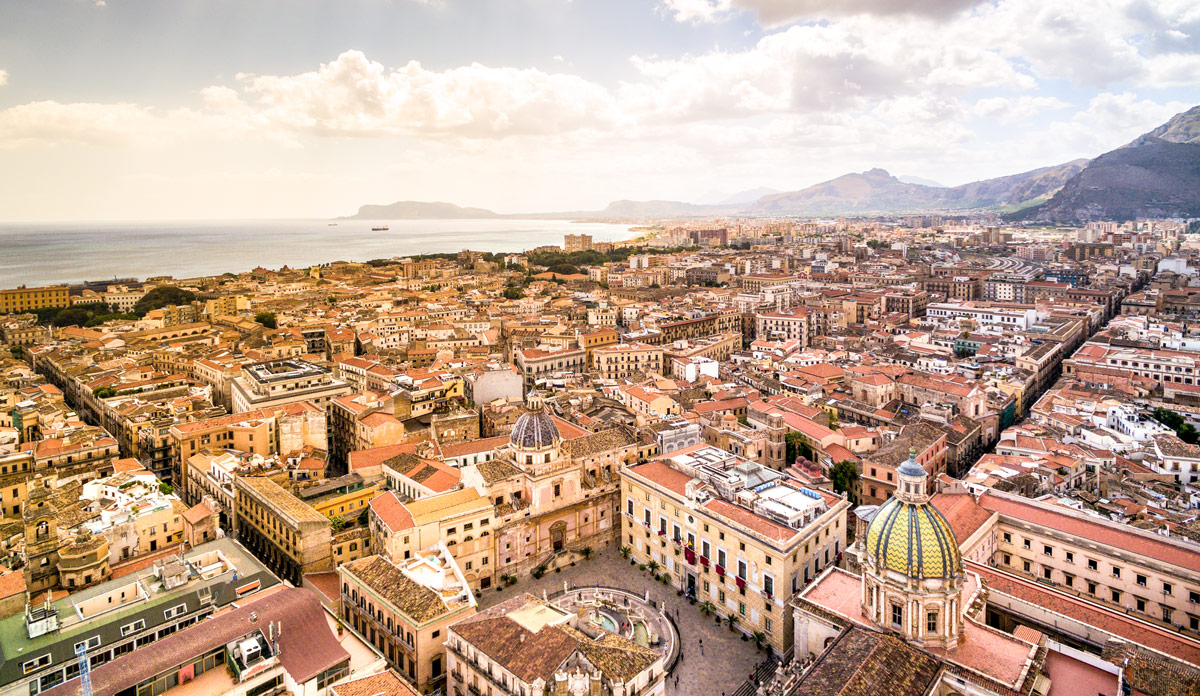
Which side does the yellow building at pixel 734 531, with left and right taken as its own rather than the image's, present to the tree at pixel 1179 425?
back

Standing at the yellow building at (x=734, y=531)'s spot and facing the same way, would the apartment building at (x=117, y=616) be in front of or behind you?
in front

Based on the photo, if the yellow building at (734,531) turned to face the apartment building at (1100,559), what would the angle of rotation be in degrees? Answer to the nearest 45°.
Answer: approximately 135° to its left

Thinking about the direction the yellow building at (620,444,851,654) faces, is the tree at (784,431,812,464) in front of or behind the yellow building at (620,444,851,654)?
behind

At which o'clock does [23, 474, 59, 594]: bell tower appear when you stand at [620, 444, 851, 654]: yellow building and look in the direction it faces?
The bell tower is roughly at 1 o'clock from the yellow building.

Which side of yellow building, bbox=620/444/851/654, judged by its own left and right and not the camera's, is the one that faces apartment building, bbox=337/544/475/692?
front

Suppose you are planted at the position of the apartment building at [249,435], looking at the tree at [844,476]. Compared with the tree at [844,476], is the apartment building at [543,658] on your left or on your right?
right

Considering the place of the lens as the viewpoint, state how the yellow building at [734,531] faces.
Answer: facing the viewer and to the left of the viewer

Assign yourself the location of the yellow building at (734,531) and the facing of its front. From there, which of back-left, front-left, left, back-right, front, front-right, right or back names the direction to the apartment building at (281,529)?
front-right

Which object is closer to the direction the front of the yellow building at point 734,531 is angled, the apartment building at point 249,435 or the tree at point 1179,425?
the apartment building

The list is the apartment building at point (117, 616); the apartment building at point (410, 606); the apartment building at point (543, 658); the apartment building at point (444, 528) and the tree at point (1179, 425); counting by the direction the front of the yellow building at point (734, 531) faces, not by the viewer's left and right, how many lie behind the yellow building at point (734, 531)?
1

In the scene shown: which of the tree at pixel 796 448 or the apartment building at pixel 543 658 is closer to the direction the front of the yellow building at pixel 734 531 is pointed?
the apartment building

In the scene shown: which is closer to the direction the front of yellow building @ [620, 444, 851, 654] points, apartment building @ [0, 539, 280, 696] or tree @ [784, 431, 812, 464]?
the apartment building
